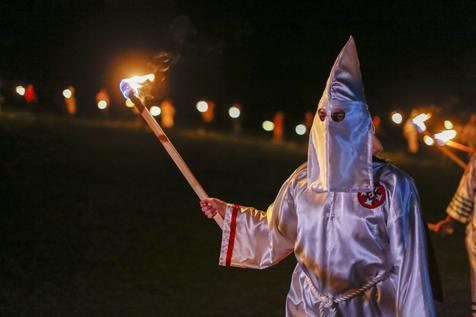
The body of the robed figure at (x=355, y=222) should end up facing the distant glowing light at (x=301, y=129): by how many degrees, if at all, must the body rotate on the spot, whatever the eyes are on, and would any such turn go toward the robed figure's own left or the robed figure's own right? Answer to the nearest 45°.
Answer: approximately 135° to the robed figure's own right

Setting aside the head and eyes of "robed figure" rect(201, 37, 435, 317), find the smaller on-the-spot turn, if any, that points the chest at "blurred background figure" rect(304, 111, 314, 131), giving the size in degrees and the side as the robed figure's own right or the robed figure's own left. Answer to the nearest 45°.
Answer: approximately 135° to the robed figure's own right

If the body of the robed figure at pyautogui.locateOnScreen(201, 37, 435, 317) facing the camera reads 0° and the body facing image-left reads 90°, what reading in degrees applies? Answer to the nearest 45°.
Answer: approximately 45°

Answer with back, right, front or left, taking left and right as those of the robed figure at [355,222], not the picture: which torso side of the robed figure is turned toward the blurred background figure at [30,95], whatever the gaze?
right

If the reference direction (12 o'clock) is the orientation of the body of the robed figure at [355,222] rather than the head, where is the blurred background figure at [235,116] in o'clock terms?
The blurred background figure is roughly at 4 o'clock from the robed figure.

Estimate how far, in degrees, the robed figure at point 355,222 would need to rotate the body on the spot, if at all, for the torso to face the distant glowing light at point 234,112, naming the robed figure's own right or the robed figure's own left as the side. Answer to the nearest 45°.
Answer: approximately 135° to the robed figure's own right

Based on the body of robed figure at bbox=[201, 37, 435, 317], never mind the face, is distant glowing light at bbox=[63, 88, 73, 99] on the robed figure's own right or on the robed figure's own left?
on the robed figure's own right

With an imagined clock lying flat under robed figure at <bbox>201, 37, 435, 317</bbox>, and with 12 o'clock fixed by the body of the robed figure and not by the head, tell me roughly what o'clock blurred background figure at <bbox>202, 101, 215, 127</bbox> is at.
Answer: The blurred background figure is roughly at 4 o'clock from the robed figure.

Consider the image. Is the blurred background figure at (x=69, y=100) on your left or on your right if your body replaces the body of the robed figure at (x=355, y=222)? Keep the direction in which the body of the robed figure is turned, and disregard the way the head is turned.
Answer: on your right
